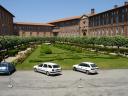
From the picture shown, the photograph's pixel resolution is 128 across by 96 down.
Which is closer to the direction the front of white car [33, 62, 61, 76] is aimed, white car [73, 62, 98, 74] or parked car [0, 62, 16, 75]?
the parked car

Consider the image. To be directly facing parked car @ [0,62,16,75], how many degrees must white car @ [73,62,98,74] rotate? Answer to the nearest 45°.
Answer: approximately 45° to its left

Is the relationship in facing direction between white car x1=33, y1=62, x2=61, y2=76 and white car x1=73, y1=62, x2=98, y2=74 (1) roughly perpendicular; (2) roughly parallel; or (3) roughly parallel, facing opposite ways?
roughly parallel

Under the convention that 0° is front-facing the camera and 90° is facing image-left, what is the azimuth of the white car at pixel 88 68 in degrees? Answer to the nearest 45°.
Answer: approximately 135°

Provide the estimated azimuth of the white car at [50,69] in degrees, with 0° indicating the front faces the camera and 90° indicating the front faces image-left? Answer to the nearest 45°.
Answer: approximately 135°

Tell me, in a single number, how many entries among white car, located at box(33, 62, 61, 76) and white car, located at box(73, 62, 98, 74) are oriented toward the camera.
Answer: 0

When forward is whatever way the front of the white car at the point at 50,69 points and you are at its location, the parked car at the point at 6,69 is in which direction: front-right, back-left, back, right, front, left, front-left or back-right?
front-left

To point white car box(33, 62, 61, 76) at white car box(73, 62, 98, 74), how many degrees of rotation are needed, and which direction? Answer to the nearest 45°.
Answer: approximately 135° to its right
